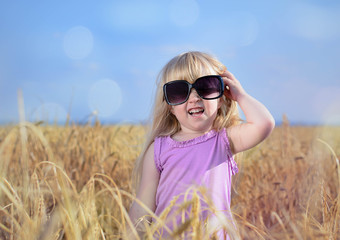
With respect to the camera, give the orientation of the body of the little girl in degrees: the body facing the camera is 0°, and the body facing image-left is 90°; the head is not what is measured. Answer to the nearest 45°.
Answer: approximately 0°
